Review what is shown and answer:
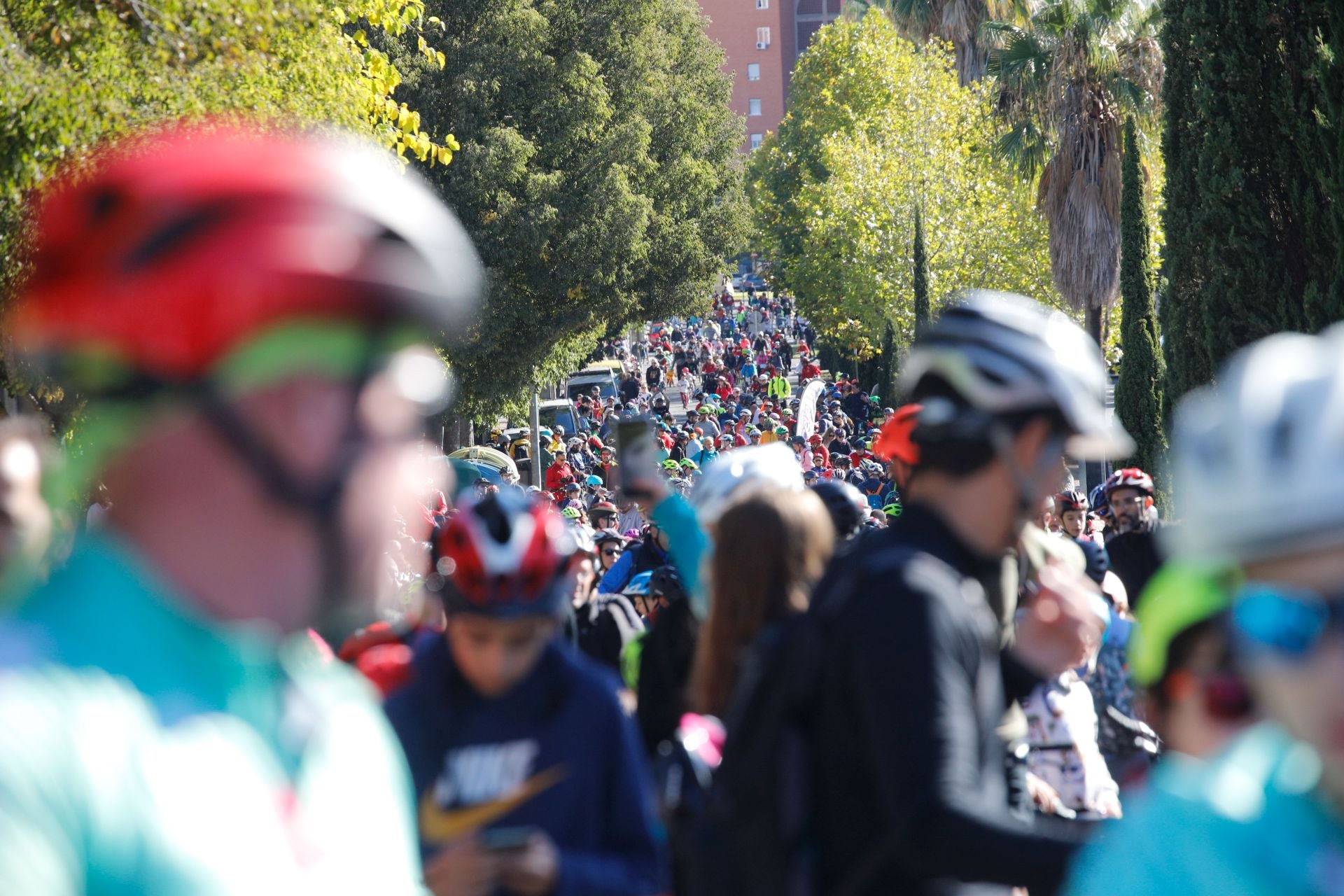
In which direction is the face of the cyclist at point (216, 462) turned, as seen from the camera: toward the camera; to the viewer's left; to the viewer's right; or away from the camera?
to the viewer's right

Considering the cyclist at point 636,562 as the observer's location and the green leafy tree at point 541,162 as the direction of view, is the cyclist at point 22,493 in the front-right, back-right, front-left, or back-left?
back-left

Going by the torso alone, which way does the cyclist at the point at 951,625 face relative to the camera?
to the viewer's right

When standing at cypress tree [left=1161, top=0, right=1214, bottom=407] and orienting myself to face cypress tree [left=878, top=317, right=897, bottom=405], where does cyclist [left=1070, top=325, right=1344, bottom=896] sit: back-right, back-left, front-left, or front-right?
back-left

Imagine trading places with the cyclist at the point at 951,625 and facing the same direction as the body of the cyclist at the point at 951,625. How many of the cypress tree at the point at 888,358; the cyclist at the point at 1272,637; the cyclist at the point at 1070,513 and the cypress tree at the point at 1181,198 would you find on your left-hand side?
3

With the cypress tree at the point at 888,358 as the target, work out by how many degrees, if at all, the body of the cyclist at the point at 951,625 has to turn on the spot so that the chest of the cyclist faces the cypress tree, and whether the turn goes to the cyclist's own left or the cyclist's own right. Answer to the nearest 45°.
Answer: approximately 90° to the cyclist's own left

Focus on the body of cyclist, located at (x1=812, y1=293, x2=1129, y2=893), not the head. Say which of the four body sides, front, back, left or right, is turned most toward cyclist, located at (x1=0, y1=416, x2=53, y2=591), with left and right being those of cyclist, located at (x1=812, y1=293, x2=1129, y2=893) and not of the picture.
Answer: back

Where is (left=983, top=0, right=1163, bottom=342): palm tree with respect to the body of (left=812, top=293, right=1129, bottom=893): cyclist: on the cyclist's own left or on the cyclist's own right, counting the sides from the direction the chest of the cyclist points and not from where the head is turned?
on the cyclist's own left
